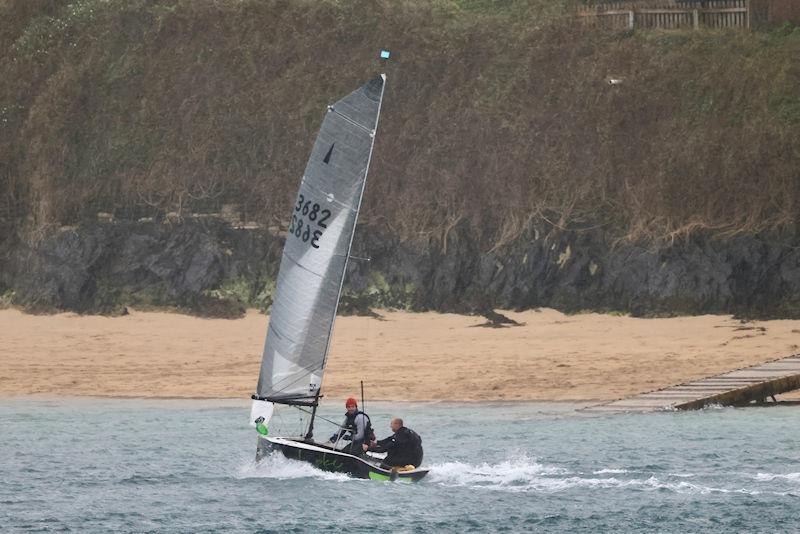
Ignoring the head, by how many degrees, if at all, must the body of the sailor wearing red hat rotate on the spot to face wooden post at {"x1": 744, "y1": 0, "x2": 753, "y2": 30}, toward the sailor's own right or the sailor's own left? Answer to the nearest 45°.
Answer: approximately 180°

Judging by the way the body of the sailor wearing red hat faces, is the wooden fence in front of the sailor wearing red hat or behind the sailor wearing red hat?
behind

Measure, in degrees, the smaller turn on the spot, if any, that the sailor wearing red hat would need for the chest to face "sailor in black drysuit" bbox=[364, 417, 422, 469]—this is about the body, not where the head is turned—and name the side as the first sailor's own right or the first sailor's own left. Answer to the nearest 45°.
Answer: approximately 135° to the first sailor's own left

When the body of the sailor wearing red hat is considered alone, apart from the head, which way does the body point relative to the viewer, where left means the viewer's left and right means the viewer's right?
facing the viewer and to the left of the viewer

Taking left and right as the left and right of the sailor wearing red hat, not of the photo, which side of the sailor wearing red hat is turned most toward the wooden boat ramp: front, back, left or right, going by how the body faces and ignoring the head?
back
